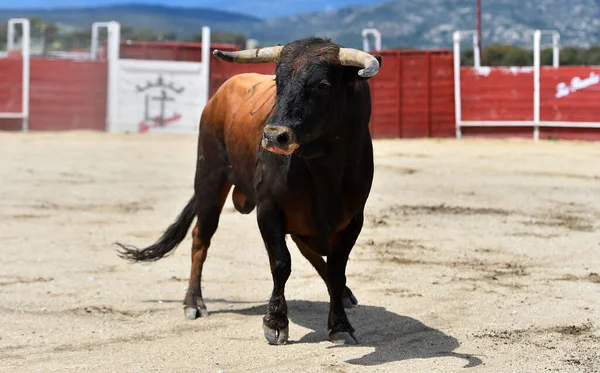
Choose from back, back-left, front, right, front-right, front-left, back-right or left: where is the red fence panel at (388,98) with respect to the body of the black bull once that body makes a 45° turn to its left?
left

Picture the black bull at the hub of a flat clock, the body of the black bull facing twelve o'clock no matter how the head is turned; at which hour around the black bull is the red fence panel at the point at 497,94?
The red fence panel is roughly at 8 o'clock from the black bull.

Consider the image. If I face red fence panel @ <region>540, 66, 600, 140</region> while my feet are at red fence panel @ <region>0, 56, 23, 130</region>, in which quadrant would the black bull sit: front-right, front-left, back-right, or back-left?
front-right

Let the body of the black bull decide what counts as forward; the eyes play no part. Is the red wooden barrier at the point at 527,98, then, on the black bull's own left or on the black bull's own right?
on the black bull's own left

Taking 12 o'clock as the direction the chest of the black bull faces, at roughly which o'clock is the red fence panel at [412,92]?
The red fence panel is roughly at 8 o'clock from the black bull.

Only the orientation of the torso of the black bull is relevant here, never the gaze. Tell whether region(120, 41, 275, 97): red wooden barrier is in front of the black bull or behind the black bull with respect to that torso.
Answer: behind

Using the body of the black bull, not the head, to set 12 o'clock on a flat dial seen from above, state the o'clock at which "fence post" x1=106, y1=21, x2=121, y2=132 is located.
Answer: The fence post is roughly at 7 o'clock from the black bull.

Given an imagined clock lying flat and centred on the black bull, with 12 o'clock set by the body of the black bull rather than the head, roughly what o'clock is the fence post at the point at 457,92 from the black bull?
The fence post is roughly at 8 o'clock from the black bull.
